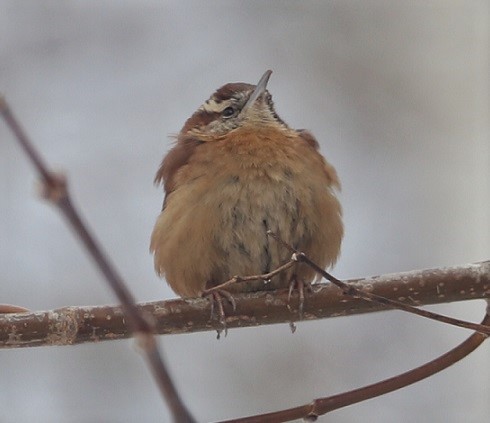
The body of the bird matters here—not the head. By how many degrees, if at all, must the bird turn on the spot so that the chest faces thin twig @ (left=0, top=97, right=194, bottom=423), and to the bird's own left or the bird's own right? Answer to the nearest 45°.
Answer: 0° — it already faces it

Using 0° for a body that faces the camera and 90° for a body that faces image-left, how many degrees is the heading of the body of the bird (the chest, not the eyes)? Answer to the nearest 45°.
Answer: approximately 0°

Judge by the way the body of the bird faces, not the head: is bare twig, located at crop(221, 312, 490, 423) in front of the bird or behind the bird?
in front

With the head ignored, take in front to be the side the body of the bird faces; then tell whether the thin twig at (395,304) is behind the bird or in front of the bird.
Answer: in front
